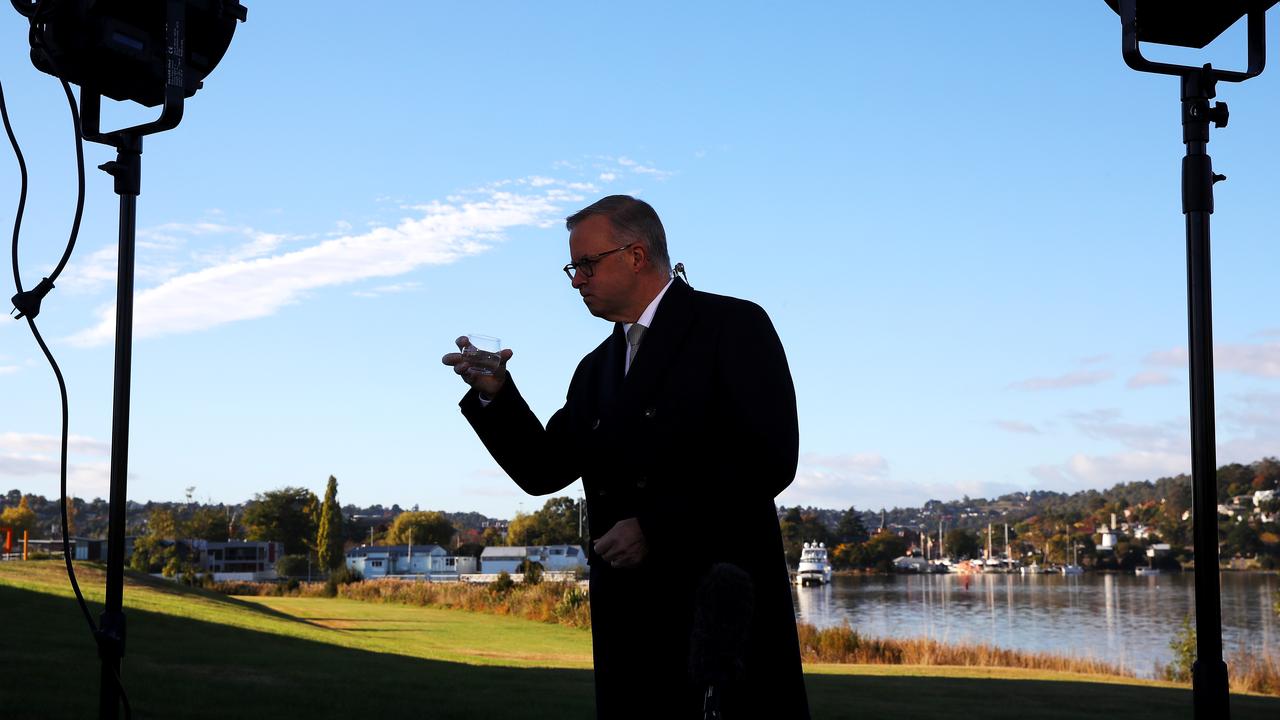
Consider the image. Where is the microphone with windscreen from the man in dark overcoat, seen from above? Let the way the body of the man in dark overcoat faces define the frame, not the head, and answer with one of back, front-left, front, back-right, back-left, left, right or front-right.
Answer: front-left

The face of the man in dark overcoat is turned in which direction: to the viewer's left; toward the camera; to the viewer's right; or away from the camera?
to the viewer's left

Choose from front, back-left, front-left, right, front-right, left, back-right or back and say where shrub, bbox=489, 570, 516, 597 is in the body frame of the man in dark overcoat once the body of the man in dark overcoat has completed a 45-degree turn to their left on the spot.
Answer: back

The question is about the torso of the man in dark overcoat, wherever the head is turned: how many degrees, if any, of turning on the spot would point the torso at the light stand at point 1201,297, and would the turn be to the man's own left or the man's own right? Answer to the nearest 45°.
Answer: approximately 135° to the man's own left

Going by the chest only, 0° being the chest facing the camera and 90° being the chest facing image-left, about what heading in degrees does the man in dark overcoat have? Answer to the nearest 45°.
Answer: approximately 45°

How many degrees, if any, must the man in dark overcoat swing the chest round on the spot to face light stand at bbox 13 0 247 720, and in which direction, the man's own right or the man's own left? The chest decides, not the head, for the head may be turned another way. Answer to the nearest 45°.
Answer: approximately 45° to the man's own right
